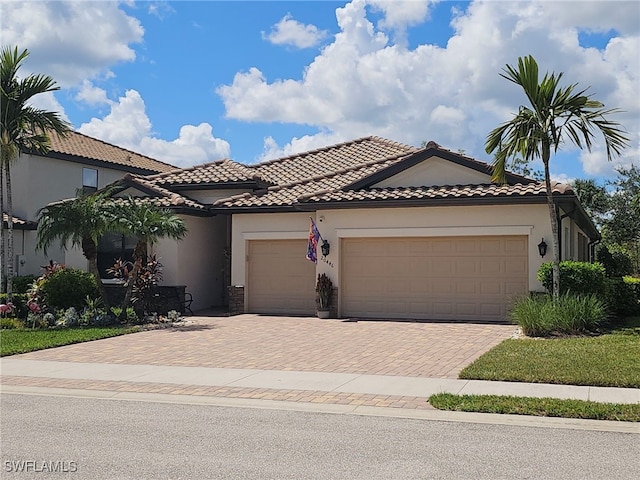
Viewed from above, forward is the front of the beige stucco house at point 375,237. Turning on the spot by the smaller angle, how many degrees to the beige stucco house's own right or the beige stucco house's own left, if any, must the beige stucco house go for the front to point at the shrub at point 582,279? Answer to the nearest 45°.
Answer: approximately 45° to the beige stucco house's own left

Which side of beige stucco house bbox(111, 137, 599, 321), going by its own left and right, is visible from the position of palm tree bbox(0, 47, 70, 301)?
right

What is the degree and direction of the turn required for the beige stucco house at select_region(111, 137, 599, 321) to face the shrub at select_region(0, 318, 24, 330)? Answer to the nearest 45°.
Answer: approximately 90° to its right

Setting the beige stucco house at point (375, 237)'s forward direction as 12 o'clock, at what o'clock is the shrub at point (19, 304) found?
The shrub is roughly at 3 o'clock from the beige stucco house.

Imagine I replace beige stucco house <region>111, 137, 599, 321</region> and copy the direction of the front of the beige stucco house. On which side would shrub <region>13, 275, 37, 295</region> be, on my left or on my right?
on my right

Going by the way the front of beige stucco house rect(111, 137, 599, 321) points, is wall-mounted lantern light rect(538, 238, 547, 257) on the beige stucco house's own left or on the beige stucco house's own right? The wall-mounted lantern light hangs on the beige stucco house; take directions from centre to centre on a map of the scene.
on the beige stucco house's own left

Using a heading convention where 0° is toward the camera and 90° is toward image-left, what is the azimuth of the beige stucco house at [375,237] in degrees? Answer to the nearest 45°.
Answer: approximately 0°

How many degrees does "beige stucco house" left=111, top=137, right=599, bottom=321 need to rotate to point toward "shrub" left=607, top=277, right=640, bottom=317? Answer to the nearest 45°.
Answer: approximately 90° to its left

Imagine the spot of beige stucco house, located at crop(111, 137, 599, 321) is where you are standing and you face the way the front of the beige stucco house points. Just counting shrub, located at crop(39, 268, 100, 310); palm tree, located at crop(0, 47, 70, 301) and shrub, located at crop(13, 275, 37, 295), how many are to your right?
3
